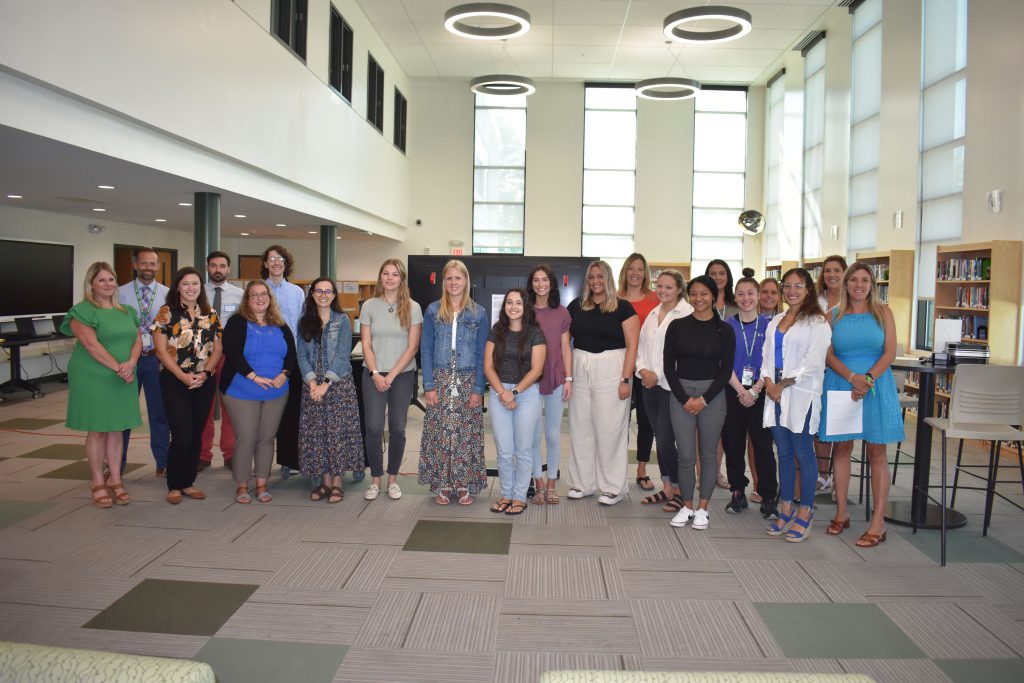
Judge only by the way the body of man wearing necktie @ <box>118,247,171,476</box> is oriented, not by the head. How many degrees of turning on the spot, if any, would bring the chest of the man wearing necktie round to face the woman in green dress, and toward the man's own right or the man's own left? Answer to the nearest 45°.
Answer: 0° — they already face them

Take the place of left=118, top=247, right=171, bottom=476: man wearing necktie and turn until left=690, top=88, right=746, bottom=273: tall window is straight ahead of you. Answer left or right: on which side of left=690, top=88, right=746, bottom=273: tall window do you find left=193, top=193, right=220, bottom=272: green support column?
left

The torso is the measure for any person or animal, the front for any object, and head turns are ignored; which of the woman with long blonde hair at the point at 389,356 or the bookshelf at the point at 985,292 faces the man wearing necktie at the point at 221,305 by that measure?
the bookshelf

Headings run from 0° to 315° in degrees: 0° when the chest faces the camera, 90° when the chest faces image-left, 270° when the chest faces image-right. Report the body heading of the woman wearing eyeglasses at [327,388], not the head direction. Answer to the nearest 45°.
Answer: approximately 0°

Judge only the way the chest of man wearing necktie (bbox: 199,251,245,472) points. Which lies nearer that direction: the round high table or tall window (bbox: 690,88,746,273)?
the round high table

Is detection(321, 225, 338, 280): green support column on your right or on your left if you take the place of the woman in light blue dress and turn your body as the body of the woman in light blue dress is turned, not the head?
on your right

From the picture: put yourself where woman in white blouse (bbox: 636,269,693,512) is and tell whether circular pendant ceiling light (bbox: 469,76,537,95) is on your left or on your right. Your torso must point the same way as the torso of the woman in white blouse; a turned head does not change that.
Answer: on your right

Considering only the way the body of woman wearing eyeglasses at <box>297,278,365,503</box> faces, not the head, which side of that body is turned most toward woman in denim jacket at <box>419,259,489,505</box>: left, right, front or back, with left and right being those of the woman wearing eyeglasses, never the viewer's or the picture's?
left

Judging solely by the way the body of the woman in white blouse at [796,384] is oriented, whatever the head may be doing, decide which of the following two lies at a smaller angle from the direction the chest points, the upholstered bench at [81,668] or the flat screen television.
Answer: the upholstered bench

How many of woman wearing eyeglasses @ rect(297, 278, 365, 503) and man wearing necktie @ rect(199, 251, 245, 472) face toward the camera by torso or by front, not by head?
2

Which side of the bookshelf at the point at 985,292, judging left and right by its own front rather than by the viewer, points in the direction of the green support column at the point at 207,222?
front

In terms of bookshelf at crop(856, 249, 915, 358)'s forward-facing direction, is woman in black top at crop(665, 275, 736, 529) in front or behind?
in front

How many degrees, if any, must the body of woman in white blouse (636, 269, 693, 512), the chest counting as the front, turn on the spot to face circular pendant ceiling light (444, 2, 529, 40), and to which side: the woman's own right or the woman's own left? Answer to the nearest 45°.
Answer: approximately 90° to the woman's own right
